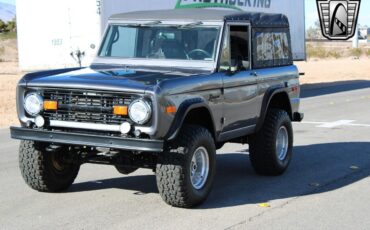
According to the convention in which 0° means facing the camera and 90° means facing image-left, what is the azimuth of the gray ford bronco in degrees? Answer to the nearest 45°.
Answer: approximately 45°
